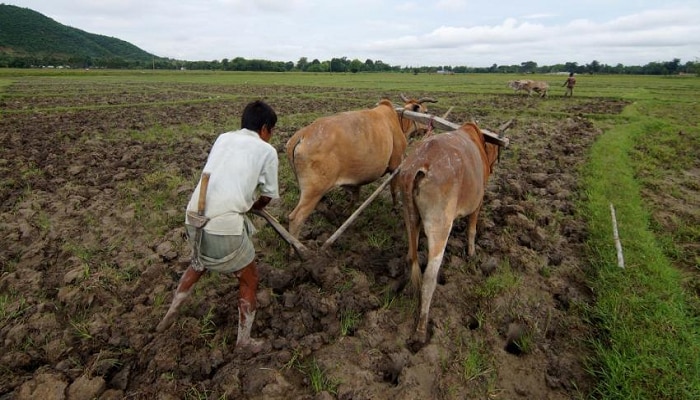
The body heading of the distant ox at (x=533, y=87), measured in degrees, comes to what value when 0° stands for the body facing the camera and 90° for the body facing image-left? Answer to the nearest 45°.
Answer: approximately 90°

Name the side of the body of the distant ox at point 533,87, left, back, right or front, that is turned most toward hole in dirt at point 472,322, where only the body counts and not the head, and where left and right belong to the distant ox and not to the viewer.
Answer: left

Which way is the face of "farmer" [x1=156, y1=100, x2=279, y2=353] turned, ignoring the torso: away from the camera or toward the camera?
away from the camera

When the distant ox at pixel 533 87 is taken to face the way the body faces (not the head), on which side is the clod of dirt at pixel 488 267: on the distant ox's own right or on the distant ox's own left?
on the distant ox's own left

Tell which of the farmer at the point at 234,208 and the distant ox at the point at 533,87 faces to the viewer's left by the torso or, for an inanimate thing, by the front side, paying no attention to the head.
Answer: the distant ox

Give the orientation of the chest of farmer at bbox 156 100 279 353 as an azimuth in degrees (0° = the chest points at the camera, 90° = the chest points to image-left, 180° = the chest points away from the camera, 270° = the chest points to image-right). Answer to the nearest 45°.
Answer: approximately 225°

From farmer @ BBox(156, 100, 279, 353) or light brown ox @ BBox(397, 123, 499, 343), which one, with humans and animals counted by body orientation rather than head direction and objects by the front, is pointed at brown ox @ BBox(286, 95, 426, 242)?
the farmer

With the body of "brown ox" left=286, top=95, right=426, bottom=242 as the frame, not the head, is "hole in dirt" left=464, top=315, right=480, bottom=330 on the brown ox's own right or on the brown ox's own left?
on the brown ox's own right

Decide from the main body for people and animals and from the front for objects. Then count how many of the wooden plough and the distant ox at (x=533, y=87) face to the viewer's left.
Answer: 1

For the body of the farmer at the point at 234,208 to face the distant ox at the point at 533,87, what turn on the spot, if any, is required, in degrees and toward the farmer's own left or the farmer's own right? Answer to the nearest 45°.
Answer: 0° — they already face it
